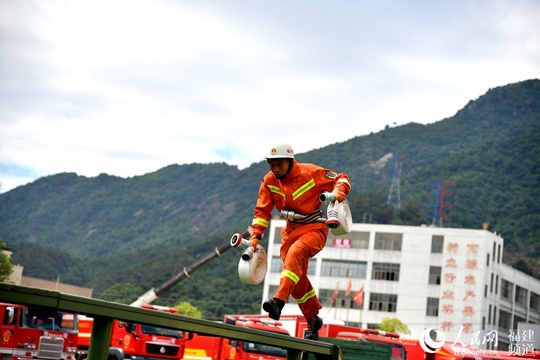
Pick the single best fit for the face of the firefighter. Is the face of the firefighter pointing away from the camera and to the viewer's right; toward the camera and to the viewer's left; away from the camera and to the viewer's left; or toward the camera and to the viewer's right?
toward the camera and to the viewer's left

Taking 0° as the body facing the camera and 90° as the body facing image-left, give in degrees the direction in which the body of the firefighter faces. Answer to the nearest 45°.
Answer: approximately 45°

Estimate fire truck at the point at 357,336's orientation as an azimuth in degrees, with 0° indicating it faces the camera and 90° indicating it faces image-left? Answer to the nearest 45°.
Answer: approximately 315°

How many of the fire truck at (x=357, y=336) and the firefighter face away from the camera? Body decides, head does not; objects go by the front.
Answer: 0

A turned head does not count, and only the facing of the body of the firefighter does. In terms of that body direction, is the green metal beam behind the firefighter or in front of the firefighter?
in front

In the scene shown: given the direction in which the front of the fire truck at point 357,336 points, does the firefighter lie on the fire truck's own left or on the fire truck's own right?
on the fire truck's own right
